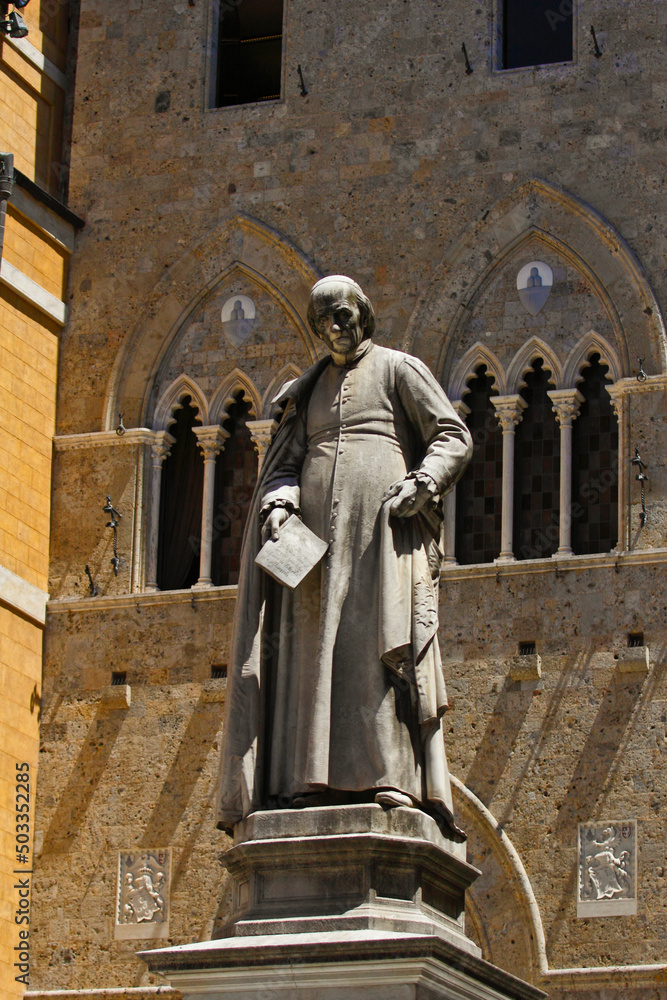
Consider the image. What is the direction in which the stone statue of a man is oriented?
toward the camera
